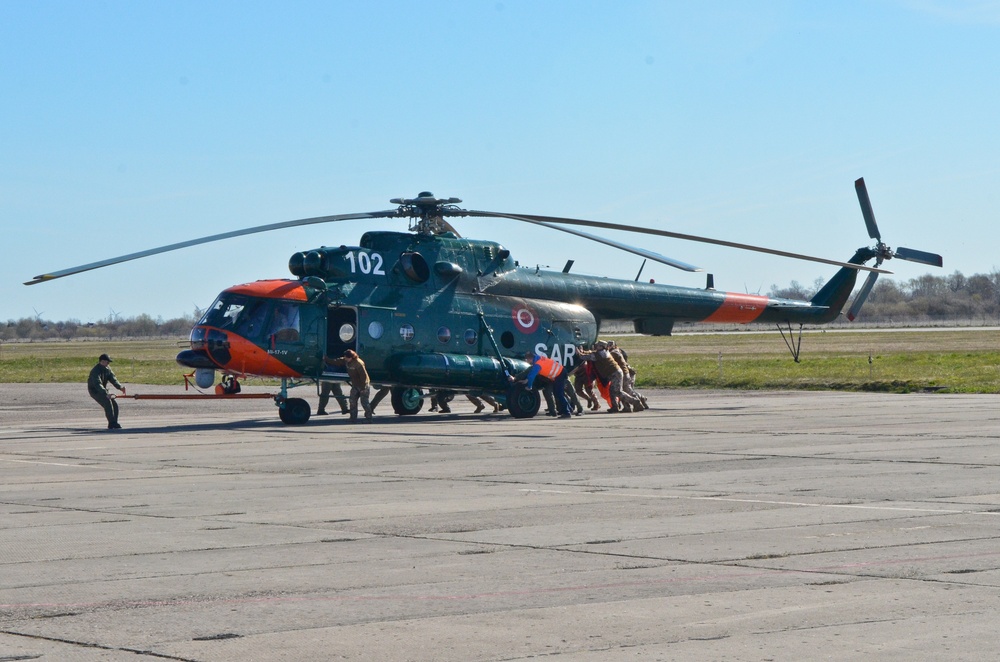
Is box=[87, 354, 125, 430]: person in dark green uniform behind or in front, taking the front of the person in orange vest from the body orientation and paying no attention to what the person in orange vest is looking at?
in front

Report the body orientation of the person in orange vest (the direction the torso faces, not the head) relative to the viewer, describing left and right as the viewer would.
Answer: facing to the left of the viewer

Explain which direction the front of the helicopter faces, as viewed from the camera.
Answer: facing the viewer and to the left of the viewer

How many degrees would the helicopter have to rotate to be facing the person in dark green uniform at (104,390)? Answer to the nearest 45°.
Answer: approximately 45° to its right
